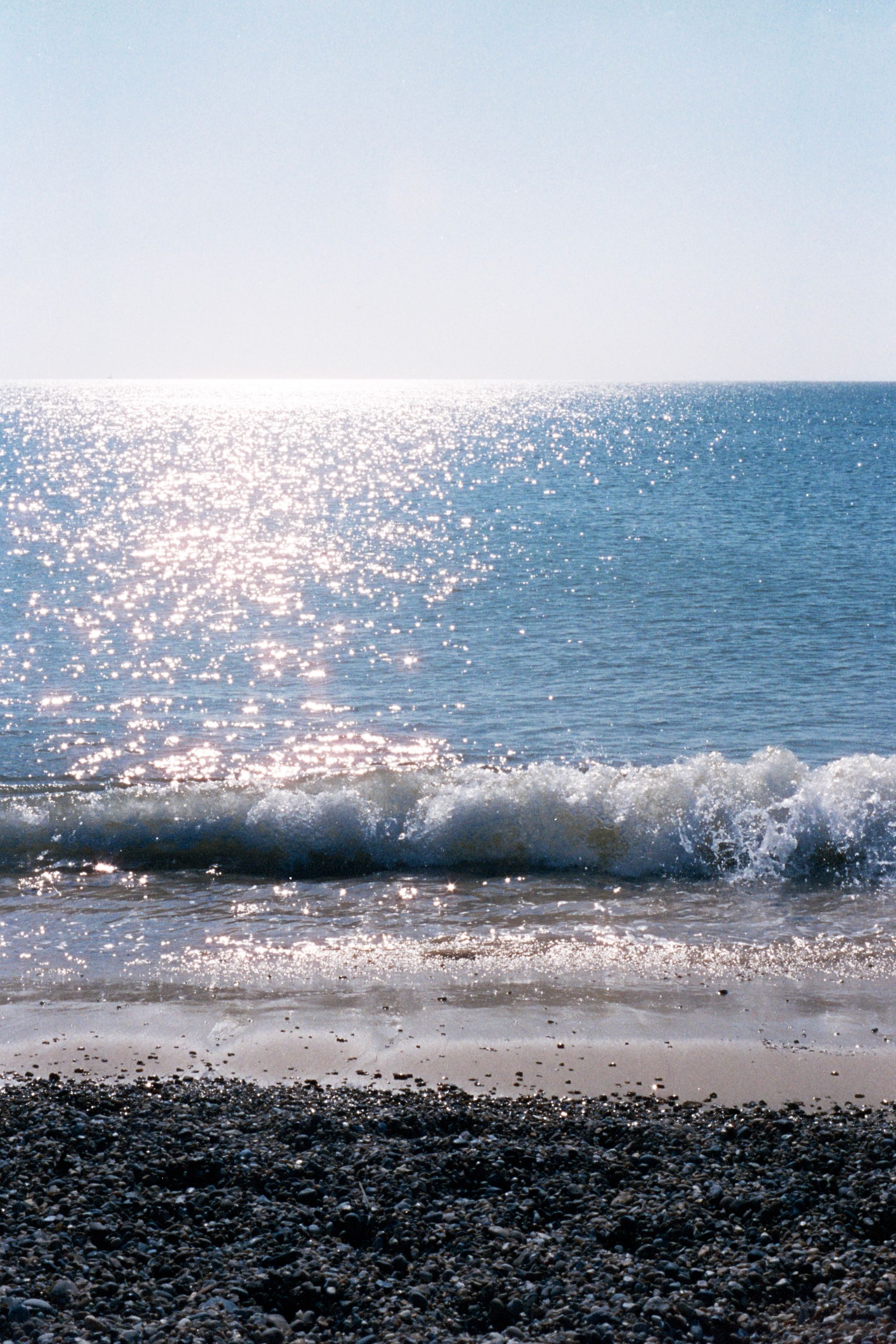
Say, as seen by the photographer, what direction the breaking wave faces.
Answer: facing the viewer
